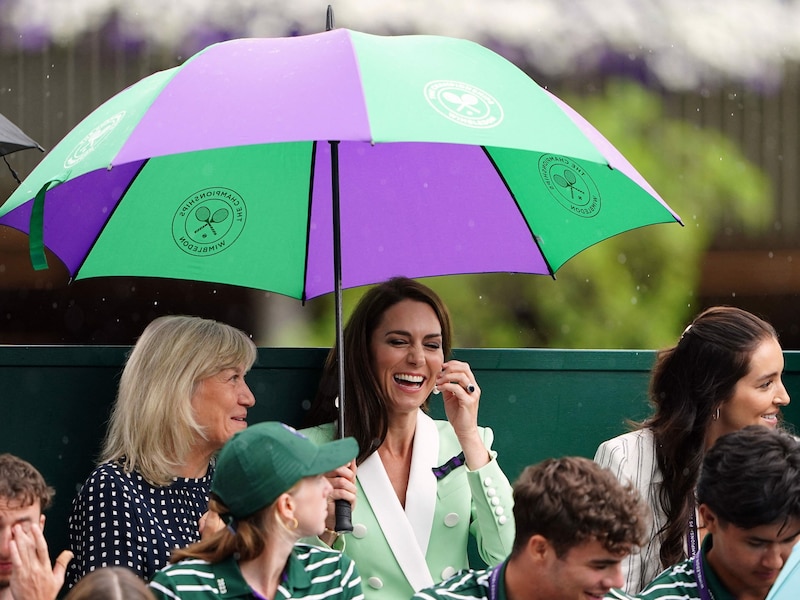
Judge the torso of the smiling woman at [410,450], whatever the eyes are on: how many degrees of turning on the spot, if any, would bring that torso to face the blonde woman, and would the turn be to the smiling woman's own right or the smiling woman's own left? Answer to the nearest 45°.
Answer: approximately 90° to the smiling woman's own right

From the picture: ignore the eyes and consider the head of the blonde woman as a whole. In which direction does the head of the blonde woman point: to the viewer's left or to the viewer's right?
to the viewer's right

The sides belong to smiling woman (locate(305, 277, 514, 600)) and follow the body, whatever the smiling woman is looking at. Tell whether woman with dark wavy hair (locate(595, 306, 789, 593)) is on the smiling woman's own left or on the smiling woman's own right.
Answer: on the smiling woman's own left

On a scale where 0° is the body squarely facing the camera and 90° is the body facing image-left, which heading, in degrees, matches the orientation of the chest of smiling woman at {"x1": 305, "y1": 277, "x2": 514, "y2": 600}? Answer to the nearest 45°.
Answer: approximately 0°
